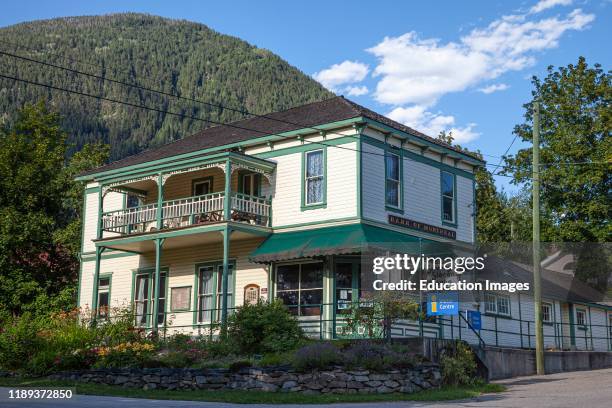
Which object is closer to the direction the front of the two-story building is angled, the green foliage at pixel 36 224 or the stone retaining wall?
the stone retaining wall

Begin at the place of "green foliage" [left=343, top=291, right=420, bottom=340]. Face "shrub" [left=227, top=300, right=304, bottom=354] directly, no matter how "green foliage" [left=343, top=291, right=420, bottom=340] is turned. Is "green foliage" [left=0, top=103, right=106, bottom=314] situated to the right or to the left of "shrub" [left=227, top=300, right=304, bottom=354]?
right

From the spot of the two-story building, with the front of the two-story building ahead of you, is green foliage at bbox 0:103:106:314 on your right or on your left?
on your right

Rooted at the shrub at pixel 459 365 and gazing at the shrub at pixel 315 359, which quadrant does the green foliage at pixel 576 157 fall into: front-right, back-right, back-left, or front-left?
back-right

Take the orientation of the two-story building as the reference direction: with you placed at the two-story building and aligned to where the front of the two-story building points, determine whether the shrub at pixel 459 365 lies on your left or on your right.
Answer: on your left

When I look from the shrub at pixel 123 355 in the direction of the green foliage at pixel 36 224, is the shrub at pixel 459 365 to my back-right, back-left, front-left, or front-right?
back-right

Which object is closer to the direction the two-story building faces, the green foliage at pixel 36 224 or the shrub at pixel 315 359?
the shrub
